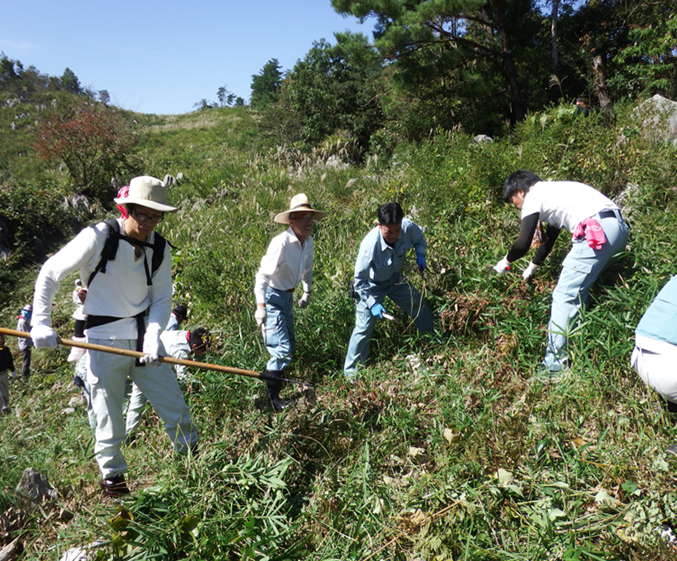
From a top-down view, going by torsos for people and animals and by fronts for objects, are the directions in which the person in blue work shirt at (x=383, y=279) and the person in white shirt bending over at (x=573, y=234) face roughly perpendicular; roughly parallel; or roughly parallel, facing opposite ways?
roughly perpendicular

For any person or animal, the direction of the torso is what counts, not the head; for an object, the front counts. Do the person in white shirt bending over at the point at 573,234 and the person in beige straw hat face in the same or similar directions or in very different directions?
very different directions

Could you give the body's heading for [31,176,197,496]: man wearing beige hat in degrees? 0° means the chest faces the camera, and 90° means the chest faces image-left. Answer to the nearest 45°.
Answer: approximately 315°

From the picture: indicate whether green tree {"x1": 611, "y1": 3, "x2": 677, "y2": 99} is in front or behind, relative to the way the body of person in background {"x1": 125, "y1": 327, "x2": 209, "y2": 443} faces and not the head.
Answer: in front

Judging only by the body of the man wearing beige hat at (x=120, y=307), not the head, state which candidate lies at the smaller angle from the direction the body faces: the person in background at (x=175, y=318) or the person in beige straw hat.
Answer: the person in beige straw hat

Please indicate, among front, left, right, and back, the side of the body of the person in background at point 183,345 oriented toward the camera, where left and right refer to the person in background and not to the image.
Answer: right

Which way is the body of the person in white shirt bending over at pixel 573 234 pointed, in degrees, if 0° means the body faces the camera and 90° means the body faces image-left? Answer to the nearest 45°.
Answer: approximately 90°
